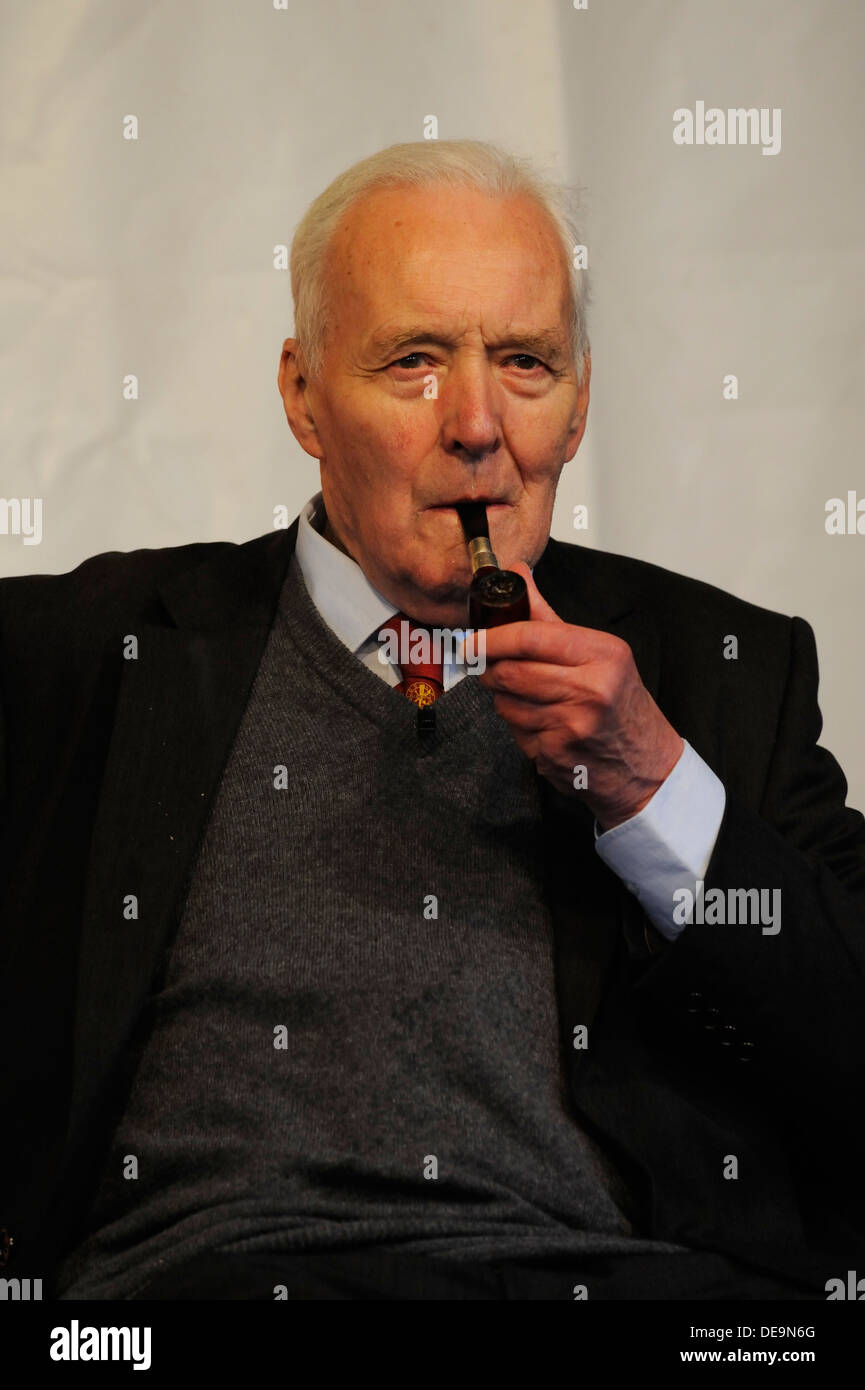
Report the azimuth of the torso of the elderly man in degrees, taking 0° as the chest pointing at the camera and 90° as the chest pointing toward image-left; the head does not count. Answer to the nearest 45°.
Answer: approximately 0°
